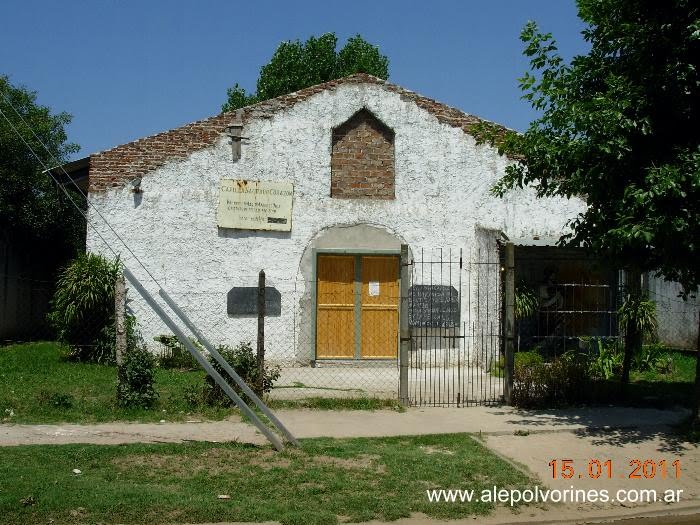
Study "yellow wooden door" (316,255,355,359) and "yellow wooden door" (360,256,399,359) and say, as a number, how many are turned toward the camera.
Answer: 2

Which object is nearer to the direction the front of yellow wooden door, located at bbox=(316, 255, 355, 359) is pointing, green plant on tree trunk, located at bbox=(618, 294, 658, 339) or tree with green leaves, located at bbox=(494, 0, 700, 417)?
the tree with green leaves

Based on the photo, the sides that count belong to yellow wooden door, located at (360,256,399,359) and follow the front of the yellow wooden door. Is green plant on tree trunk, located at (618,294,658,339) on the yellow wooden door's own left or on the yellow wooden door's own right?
on the yellow wooden door's own left

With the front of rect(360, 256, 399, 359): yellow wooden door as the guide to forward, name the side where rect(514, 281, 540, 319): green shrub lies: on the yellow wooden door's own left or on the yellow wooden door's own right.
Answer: on the yellow wooden door's own left

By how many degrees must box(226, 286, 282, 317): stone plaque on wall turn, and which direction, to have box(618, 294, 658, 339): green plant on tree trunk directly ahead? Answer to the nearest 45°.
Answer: approximately 90° to its left

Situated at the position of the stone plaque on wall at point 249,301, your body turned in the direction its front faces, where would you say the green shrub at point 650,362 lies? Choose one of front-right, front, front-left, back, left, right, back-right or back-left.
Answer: left

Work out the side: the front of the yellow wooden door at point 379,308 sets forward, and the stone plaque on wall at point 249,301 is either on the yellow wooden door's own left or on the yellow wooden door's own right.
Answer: on the yellow wooden door's own right

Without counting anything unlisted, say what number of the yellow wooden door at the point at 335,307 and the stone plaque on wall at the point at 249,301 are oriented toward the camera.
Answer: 2

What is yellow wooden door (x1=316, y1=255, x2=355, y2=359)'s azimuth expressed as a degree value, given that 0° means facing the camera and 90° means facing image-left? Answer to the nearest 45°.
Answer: approximately 0°

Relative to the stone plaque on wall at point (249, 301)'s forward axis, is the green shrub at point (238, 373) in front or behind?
in front
